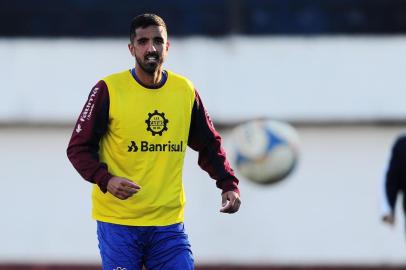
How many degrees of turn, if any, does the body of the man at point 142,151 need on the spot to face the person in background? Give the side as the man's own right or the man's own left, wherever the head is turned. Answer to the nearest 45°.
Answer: approximately 135° to the man's own left

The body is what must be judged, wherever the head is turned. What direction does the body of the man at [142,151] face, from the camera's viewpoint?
toward the camera
